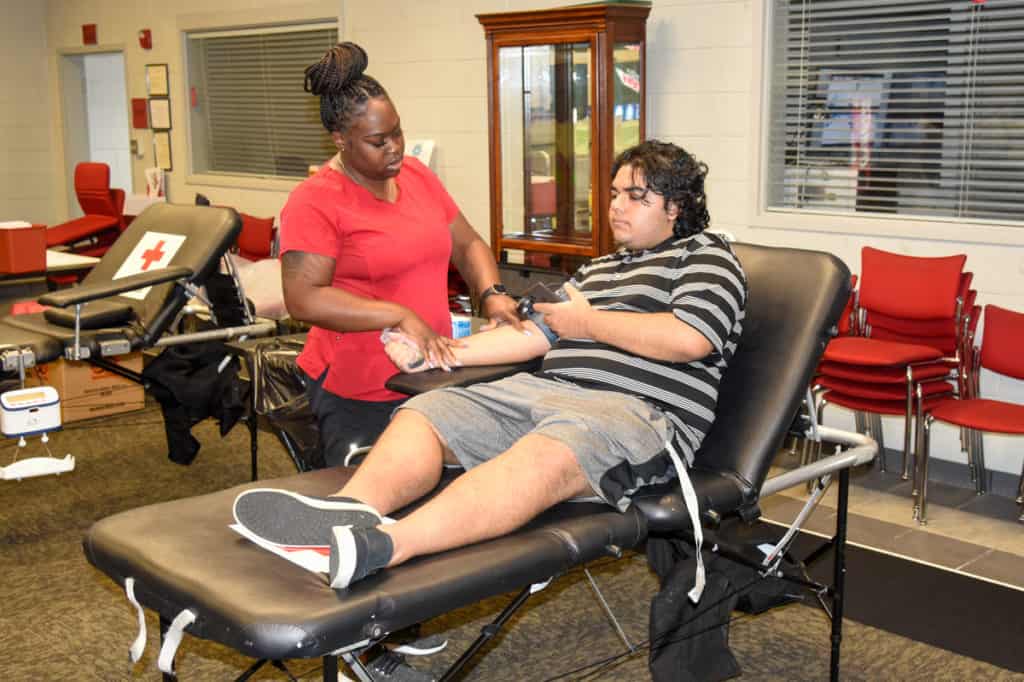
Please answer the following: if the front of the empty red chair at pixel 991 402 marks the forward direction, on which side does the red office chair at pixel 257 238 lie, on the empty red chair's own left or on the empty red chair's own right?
on the empty red chair's own right

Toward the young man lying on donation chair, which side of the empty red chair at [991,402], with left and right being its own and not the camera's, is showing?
front

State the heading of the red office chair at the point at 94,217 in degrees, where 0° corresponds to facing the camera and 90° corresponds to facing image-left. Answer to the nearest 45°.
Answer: approximately 45°

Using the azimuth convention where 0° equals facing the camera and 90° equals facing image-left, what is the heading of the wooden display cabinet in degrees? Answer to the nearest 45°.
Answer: approximately 45°

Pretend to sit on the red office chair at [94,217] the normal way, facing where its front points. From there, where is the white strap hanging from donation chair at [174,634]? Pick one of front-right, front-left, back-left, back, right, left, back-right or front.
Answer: front-left

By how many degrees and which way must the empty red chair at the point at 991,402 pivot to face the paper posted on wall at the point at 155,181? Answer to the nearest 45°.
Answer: approximately 90° to its right

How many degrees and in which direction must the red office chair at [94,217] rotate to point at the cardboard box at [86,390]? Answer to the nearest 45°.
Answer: approximately 45° to its left

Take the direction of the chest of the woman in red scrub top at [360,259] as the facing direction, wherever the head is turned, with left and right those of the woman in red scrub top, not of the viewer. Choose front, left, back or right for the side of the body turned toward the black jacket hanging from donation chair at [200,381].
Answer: back
